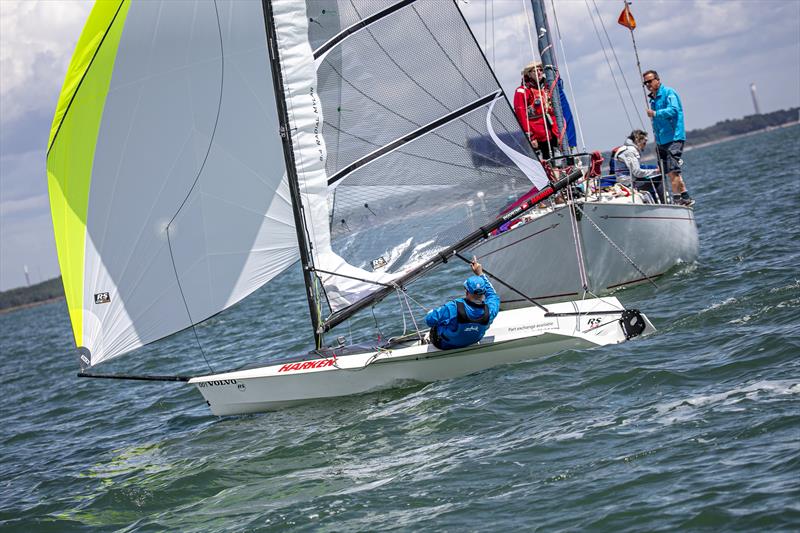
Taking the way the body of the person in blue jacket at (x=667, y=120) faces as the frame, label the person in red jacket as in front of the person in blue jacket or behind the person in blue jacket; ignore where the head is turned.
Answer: in front

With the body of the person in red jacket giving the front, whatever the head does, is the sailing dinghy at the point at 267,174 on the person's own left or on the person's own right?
on the person's own right

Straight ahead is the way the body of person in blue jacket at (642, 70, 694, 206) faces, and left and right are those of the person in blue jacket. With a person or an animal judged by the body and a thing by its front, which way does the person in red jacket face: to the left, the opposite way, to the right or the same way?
to the left

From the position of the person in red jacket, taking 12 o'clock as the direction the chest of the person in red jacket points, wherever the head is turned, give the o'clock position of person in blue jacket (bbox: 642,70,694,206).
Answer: The person in blue jacket is roughly at 10 o'clock from the person in red jacket.

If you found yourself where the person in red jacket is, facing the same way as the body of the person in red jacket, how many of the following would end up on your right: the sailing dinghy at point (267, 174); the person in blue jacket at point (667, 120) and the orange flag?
1

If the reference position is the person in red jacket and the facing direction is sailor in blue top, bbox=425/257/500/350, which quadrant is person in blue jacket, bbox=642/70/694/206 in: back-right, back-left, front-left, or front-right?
back-left
